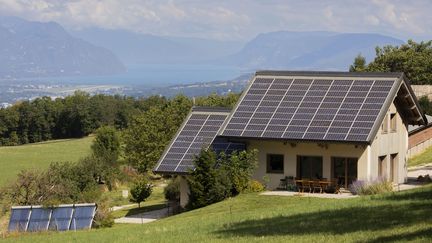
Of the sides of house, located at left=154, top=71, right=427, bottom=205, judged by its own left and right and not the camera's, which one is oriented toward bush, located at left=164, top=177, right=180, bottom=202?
right

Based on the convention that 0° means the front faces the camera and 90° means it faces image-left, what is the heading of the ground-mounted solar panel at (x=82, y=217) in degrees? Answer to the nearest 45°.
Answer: approximately 45°

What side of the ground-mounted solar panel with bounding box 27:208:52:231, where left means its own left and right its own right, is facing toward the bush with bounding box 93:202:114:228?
left

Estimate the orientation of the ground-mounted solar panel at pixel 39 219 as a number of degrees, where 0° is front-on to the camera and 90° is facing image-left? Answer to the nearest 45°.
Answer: approximately 45°

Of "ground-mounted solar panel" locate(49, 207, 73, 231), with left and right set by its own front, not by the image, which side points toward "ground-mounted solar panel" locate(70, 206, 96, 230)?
left

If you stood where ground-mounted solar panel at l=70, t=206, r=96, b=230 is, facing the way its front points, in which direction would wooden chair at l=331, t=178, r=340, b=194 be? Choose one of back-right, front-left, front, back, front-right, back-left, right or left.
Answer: back-left

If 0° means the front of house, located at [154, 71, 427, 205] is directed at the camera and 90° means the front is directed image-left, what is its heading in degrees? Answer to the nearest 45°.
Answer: approximately 0°

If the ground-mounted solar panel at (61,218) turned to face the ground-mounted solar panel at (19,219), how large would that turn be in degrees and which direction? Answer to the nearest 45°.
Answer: approximately 90° to its right

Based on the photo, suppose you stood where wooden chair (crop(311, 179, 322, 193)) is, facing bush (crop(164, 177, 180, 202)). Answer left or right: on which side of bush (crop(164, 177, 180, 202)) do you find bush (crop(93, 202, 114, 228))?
left
